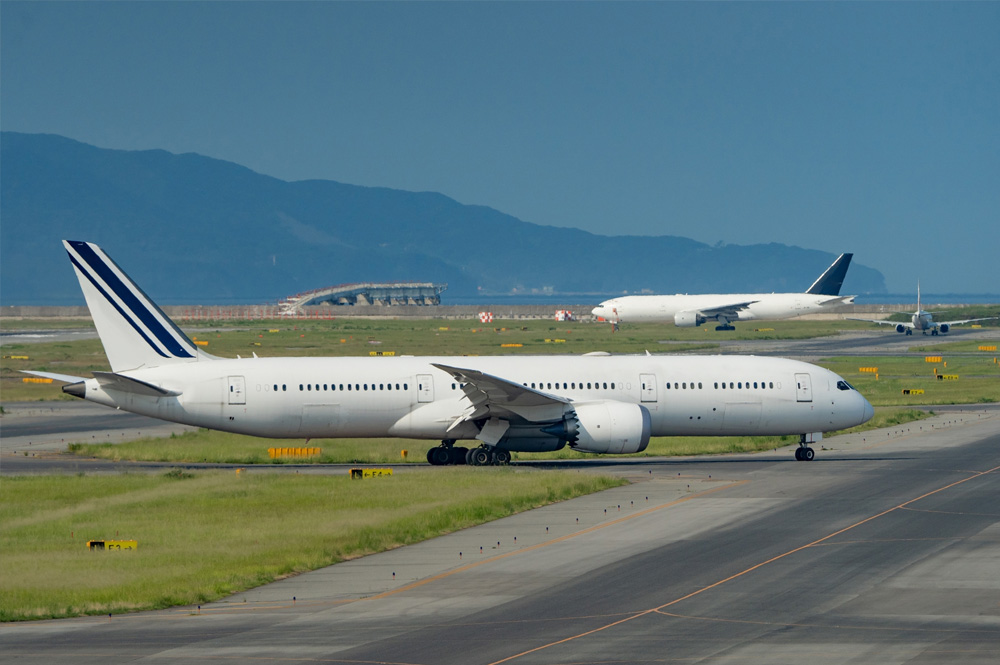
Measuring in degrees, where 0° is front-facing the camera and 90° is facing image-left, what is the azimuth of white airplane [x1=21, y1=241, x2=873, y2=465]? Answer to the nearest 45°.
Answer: approximately 270°
